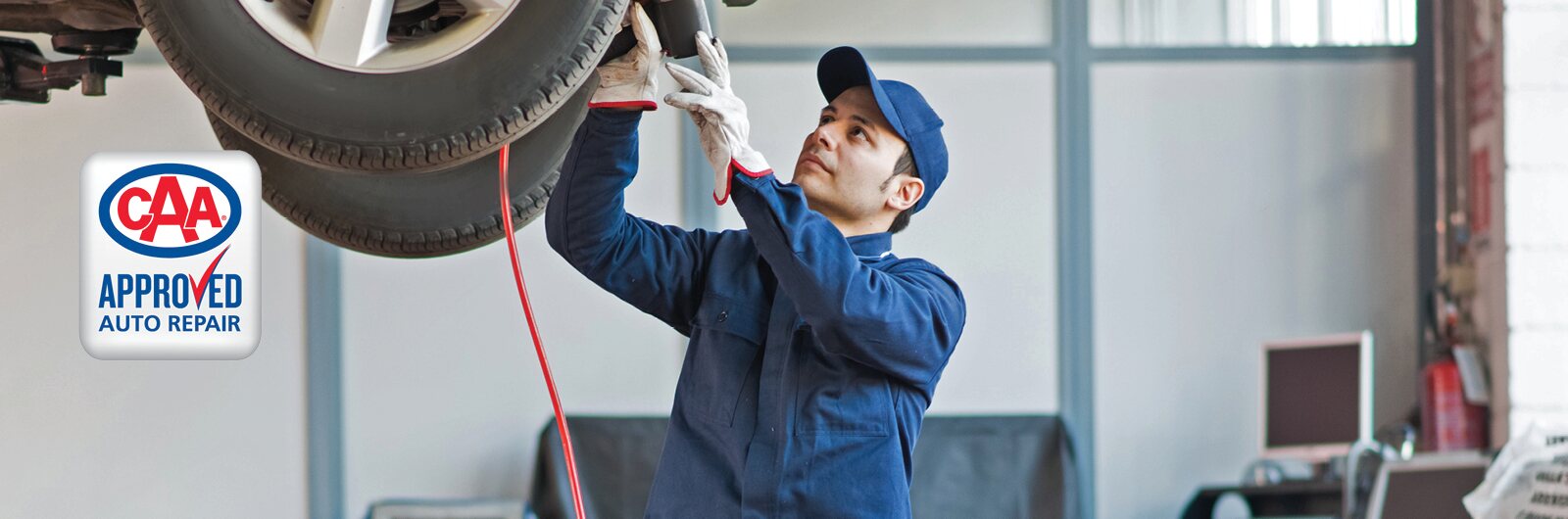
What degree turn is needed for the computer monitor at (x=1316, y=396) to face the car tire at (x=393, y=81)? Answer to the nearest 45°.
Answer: approximately 45° to its right

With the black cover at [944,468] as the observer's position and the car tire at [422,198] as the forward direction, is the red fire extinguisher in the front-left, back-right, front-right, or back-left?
back-left

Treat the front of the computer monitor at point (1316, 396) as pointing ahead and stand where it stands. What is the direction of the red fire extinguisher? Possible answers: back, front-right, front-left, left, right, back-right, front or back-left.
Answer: left

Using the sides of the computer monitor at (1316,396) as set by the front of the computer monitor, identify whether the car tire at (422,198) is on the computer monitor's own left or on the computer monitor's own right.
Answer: on the computer monitor's own right

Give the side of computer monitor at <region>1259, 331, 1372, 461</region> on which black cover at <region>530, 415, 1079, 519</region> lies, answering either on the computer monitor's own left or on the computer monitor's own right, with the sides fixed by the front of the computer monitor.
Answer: on the computer monitor's own right

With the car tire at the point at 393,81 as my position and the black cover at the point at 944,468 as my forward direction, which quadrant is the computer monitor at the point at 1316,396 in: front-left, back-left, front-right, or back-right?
front-right
